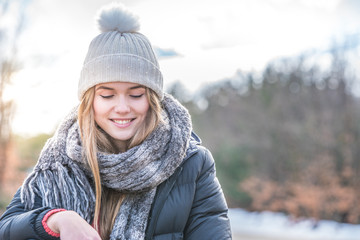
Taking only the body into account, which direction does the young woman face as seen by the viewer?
toward the camera
